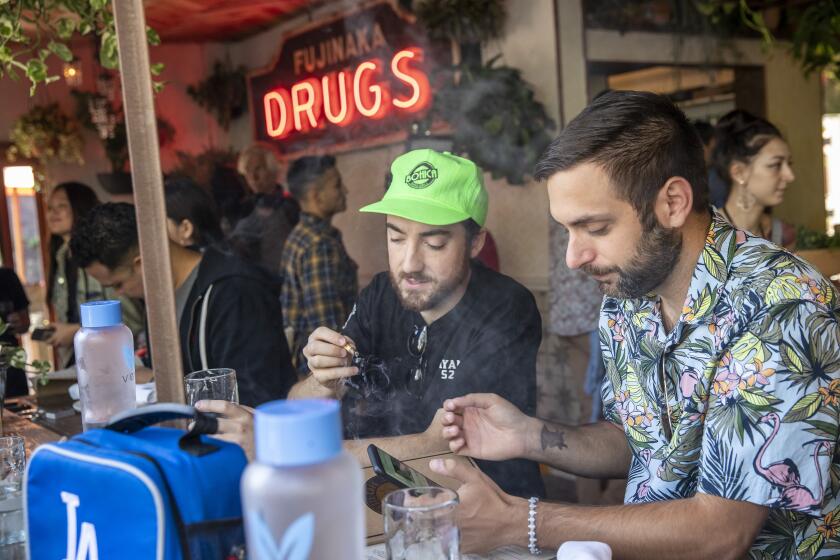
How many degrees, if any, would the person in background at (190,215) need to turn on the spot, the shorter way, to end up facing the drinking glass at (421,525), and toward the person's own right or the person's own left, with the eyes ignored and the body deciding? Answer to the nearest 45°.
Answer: approximately 90° to the person's own left

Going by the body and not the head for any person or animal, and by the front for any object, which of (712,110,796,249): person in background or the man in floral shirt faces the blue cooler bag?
the man in floral shirt

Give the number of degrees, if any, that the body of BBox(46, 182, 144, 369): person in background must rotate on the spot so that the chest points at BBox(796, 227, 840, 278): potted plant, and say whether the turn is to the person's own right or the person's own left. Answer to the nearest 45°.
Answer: approximately 90° to the person's own left

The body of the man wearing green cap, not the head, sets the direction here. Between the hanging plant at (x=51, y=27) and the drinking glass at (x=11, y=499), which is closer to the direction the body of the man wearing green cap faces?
the drinking glass

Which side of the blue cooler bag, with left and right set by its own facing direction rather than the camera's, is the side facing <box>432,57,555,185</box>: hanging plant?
back

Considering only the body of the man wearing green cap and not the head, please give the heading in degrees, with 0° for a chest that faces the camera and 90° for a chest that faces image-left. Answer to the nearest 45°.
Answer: approximately 45°
